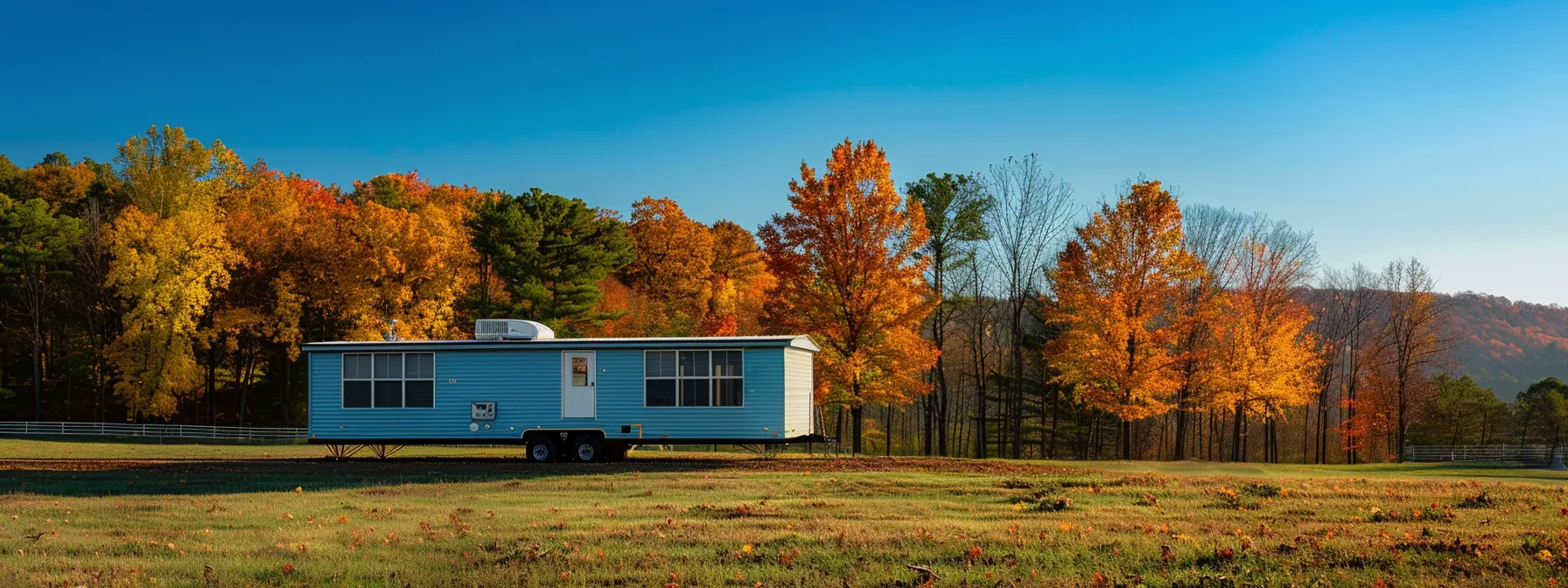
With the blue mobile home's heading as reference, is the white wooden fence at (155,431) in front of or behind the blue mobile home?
behind
